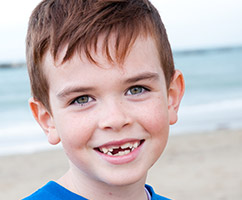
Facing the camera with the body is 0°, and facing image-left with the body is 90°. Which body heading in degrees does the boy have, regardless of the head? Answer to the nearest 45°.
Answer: approximately 0°
